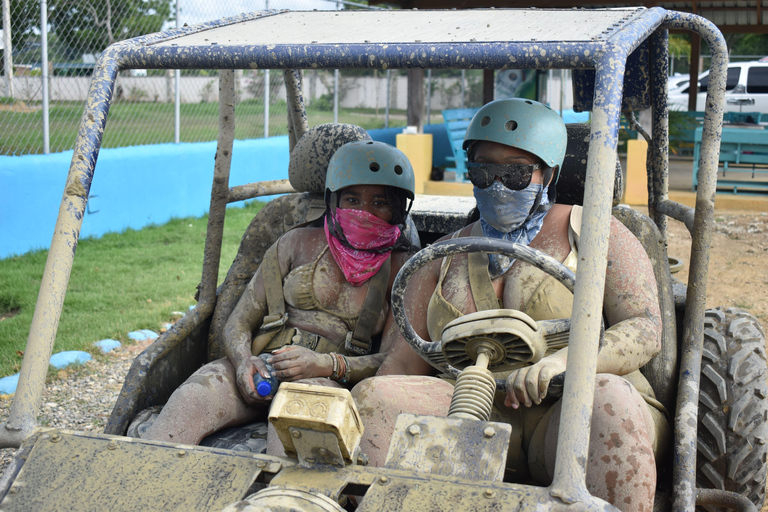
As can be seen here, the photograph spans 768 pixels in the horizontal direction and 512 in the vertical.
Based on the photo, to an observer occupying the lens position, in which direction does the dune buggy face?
facing the viewer and to the left of the viewer

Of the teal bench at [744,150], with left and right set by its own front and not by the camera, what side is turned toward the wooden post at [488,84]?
right

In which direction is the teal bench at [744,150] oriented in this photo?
toward the camera

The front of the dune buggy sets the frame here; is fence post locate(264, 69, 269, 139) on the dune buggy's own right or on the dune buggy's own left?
on the dune buggy's own right

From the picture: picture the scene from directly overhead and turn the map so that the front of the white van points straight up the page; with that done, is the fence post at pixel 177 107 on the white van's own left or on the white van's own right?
on the white van's own left

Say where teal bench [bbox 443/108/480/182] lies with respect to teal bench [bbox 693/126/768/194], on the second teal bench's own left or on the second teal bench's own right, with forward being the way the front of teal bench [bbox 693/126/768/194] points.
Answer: on the second teal bench's own right

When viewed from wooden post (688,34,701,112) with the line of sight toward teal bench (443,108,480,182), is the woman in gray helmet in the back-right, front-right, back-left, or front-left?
front-left

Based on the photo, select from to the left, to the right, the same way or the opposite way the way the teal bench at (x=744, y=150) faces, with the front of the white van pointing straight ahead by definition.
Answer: to the left

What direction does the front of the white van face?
to the viewer's left
